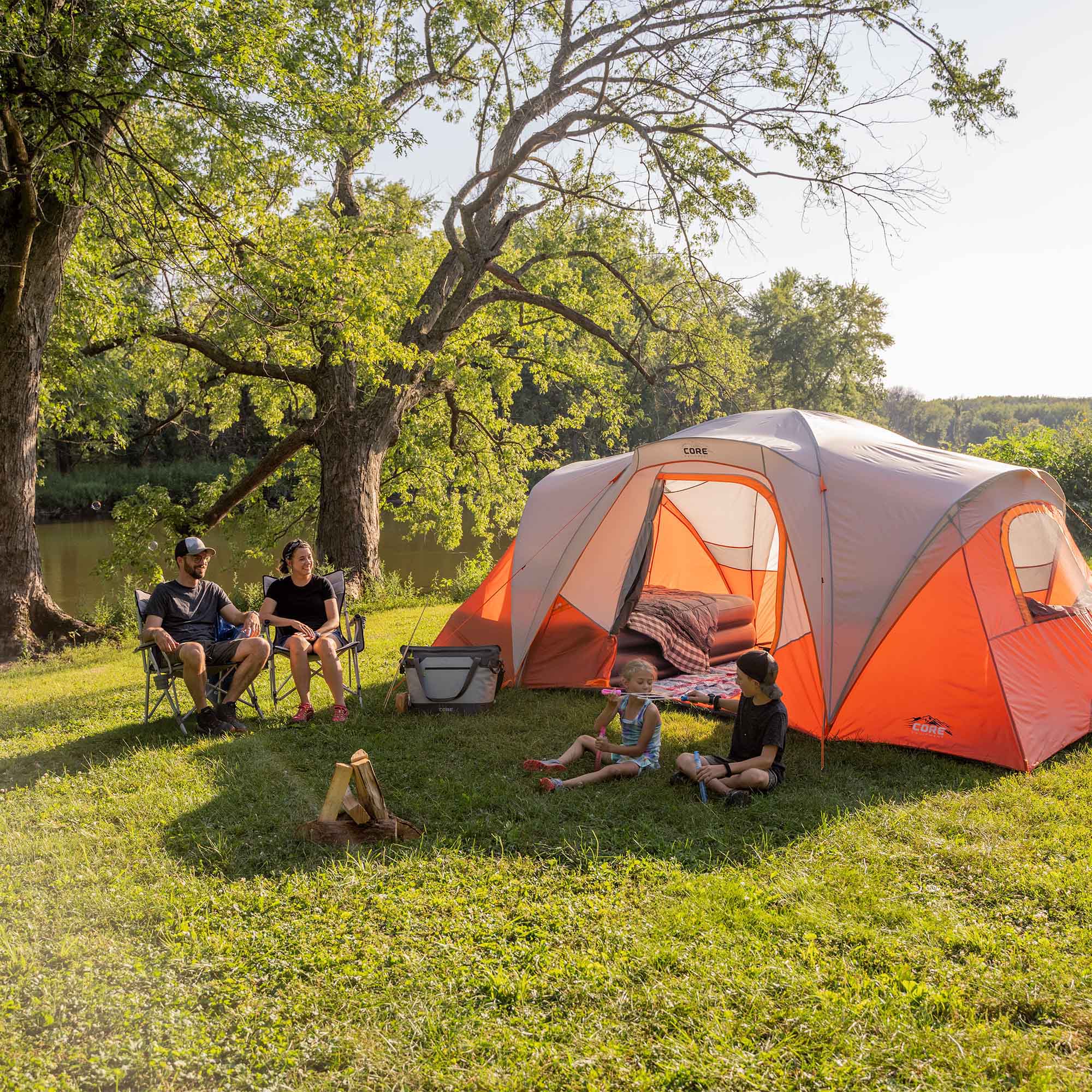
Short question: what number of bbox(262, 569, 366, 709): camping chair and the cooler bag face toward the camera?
2

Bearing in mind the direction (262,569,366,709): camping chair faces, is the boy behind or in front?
in front

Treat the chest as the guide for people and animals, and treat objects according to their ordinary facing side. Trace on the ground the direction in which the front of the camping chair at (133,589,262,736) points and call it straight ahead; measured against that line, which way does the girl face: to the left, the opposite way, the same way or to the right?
to the right

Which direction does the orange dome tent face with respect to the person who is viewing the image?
facing the viewer and to the left of the viewer

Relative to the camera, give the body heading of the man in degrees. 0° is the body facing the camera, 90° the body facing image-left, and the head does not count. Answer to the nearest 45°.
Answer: approximately 315°

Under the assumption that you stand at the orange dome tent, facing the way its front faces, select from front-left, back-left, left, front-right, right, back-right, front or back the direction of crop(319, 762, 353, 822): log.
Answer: front

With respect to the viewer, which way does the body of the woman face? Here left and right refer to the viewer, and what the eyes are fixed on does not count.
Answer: facing the viewer

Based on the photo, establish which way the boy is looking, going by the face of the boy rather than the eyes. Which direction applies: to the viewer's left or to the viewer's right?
to the viewer's left

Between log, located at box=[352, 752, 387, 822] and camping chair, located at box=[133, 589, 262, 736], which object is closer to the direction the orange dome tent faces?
the log

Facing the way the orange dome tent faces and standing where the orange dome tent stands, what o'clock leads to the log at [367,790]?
The log is roughly at 12 o'clock from the orange dome tent.

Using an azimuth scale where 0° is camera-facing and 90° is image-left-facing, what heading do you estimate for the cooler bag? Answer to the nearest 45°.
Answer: approximately 0°

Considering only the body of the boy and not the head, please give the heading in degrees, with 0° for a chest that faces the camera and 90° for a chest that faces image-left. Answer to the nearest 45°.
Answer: approximately 45°

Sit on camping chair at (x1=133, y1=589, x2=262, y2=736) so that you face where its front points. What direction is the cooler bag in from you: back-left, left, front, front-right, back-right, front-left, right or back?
front-left

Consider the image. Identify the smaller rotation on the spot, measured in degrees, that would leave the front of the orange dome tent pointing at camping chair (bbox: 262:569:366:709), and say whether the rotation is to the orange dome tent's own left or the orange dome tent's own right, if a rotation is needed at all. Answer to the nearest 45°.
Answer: approximately 45° to the orange dome tent's own right
